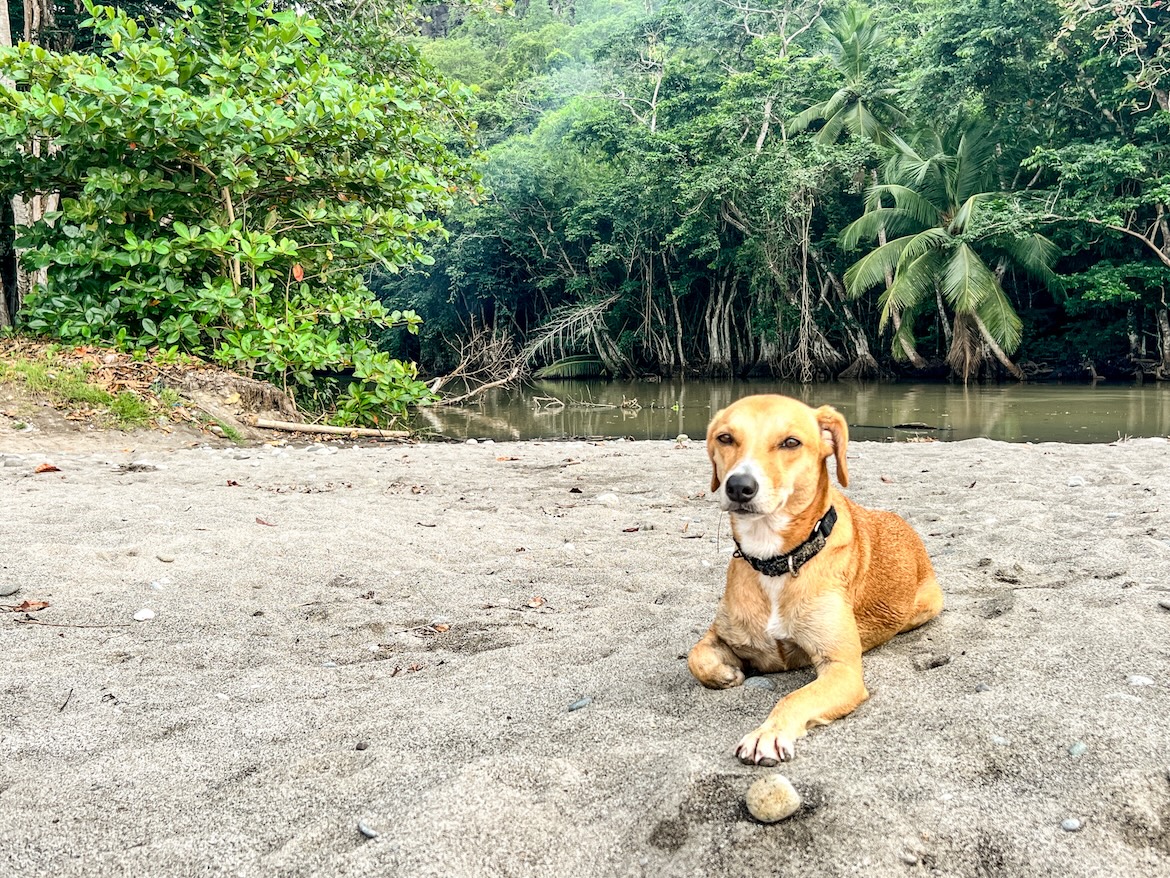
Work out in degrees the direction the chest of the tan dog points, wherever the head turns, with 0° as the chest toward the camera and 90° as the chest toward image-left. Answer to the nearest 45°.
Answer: approximately 45°

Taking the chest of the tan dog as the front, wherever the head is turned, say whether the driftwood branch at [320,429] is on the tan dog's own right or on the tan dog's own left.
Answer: on the tan dog's own right

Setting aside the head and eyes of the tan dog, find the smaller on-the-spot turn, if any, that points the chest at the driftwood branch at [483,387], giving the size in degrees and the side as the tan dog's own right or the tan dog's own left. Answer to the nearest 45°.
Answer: approximately 90° to the tan dog's own right

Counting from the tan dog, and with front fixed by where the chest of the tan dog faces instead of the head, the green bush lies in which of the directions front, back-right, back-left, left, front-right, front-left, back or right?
right

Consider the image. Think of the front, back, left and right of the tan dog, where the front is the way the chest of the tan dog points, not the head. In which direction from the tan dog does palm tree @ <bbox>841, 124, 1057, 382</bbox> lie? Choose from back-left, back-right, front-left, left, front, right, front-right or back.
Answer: back-right

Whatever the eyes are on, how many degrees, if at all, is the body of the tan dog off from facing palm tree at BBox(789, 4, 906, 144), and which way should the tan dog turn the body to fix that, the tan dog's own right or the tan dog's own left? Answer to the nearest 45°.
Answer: approximately 135° to the tan dog's own right
